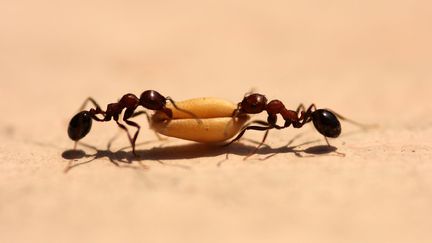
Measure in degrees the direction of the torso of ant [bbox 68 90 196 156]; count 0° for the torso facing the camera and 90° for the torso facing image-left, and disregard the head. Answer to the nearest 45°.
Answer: approximately 270°

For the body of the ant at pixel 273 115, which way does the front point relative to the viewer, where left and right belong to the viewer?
facing to the left of the viewer
